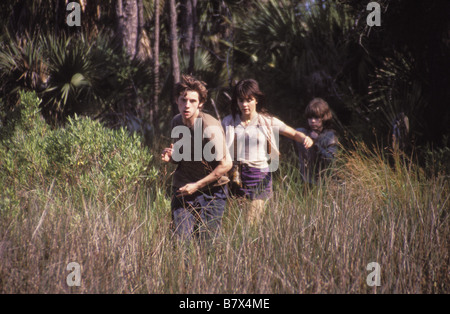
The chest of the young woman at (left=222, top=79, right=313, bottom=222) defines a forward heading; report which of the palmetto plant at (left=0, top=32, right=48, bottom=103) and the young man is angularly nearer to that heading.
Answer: the young man

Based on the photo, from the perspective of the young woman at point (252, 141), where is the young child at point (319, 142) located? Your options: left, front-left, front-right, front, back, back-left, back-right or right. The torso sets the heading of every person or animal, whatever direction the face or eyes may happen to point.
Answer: back-left

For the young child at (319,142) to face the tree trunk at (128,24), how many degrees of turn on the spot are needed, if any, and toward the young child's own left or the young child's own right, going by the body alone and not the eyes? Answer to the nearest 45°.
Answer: approximately 90° to the young child's own right

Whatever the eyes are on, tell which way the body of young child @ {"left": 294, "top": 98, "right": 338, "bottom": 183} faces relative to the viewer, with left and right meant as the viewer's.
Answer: facing the viewer and to the left of the viewer

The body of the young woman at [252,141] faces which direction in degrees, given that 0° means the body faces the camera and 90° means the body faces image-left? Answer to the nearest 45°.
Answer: approximately 0°

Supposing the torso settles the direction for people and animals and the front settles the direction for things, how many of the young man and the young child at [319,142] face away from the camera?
0

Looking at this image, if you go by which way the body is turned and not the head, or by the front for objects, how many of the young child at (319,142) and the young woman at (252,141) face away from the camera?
0

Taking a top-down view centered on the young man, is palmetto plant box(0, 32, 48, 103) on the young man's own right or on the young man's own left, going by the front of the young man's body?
on the young man's own right
